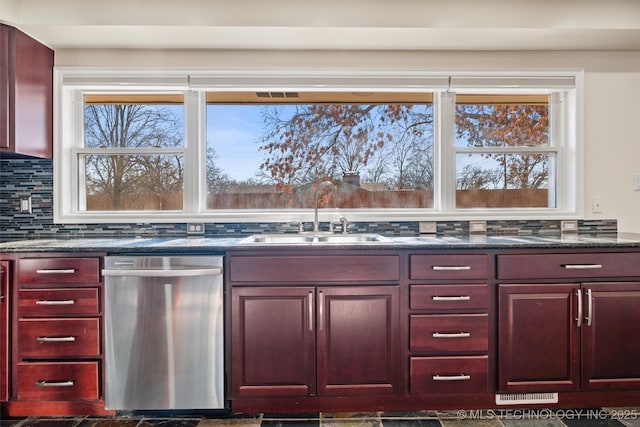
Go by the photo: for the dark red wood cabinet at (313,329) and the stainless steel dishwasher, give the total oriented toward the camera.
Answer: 2

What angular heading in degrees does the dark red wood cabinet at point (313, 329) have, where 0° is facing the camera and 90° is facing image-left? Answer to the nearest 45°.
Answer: approximately 0°

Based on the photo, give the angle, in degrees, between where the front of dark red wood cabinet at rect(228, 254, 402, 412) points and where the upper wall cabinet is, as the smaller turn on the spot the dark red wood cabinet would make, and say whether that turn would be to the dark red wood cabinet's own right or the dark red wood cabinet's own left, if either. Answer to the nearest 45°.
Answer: approximately 90° to the dark red wood cabinet's own right

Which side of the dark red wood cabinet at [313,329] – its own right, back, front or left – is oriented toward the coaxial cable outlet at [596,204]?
left

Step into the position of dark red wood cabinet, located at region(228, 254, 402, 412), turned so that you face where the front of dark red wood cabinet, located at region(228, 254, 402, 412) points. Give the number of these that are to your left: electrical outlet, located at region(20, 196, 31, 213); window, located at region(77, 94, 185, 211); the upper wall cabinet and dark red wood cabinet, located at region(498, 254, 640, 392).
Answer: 1

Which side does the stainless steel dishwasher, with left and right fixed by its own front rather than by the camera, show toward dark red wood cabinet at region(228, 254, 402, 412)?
left

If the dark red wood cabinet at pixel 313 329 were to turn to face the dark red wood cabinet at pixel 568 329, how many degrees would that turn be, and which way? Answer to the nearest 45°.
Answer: approximately 90° to its left

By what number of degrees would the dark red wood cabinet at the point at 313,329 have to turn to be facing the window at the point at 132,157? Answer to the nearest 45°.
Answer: approximately 135° to its right

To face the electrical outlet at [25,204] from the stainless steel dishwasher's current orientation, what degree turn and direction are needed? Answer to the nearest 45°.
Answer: approximately 135° to its right

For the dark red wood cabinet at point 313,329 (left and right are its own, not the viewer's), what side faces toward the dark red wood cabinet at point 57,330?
right

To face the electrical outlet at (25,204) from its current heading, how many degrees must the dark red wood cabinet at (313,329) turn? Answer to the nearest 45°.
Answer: approximately 90° to its right

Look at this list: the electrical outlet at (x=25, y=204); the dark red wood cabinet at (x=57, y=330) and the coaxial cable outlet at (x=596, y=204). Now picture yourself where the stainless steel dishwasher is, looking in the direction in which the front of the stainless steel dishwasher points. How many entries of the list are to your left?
1

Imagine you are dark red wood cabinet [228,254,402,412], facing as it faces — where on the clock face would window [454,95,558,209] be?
The window is roughly at 8 o'clock from the dark red wood cabinet.
